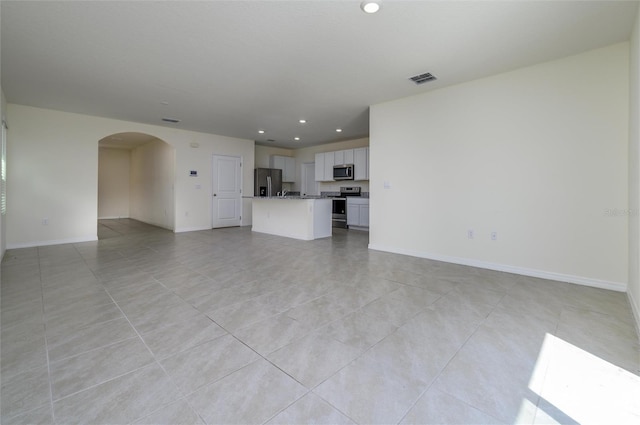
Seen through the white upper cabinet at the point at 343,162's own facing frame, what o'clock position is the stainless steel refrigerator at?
The stainless steel refrigerator is roughly at 2 o'clock from the white upper cabinet.

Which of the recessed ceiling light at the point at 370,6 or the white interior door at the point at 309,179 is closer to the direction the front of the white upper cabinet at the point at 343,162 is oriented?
the recessed ceiling light

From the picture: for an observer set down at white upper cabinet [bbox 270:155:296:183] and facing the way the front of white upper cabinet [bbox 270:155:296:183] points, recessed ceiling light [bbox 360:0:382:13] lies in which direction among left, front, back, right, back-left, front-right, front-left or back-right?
front-right

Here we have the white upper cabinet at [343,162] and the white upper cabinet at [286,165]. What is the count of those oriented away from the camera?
0

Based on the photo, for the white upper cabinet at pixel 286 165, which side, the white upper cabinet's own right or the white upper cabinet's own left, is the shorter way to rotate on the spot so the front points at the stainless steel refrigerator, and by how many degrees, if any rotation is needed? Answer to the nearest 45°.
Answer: approximately 90° to the white upper cabinet's own right

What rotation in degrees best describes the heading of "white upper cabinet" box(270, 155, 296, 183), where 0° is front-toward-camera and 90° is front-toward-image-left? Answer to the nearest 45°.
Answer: approximately 315°

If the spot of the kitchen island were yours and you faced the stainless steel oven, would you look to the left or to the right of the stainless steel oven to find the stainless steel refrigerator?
left

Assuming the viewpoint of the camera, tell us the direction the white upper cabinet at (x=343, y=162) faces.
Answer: facing the viewer and to the left of the viewer

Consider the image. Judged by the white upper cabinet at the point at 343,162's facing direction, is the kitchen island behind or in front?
in front
